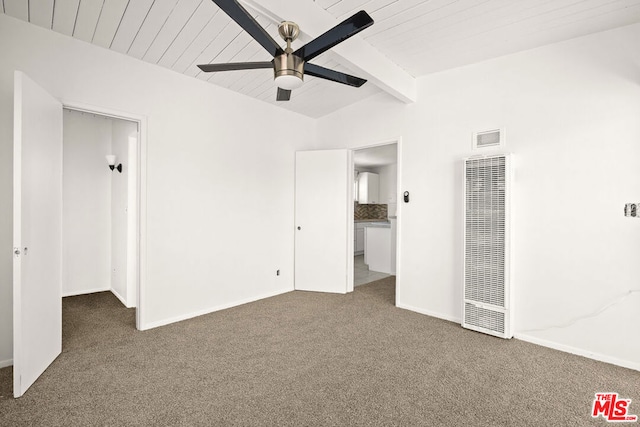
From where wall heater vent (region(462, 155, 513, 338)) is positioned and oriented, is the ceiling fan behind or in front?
in front

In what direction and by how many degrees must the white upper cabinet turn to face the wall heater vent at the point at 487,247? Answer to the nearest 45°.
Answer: approximately 45° to its left

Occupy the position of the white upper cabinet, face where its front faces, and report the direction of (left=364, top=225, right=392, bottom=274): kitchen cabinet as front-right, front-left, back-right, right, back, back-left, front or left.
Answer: front-left

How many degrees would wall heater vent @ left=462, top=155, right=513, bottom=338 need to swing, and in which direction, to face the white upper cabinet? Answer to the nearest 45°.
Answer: approximately 90° to its right

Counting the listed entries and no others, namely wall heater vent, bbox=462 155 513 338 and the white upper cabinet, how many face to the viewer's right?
0

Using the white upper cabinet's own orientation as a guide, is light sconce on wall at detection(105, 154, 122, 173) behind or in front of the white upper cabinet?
in front

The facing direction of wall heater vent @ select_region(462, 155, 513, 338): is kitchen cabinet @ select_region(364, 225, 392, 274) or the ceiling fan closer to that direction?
the ceiling fan
